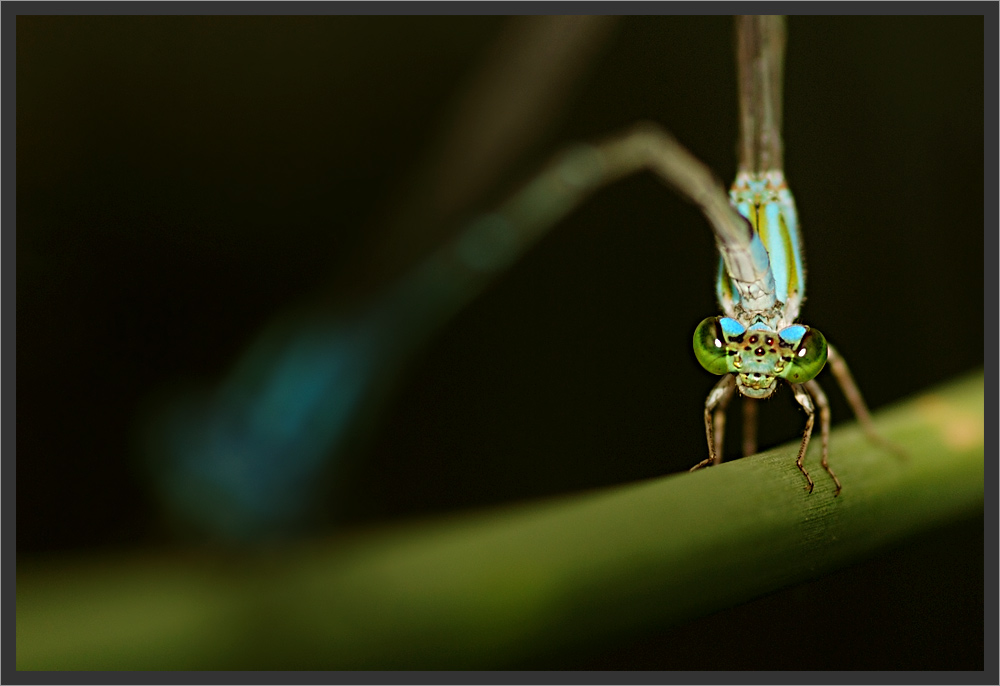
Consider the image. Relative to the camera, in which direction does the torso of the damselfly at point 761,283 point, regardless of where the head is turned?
toward the camera
